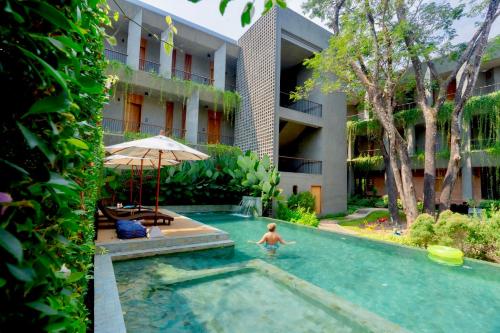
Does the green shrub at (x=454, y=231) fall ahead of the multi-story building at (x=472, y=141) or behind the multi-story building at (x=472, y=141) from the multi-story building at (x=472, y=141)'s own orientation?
ahead

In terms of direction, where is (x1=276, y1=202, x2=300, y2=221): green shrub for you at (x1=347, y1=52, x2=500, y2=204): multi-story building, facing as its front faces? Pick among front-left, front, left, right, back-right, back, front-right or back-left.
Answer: front

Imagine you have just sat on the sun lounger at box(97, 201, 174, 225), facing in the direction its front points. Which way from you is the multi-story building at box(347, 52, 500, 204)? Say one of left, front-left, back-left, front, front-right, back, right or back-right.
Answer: front

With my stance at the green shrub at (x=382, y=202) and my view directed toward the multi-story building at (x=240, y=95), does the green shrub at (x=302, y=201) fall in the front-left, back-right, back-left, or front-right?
front-left

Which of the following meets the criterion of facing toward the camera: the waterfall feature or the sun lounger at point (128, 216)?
the waterfall feature

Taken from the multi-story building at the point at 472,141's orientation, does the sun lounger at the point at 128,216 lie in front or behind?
in front

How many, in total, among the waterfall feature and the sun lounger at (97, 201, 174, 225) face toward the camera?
1

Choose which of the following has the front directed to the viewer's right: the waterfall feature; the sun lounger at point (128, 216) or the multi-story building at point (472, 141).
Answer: the sun lounger

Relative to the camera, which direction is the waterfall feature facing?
toward the camera

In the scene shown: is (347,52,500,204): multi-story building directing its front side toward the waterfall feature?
yes

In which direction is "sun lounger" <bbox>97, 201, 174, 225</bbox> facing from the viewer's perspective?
to the viewer's right

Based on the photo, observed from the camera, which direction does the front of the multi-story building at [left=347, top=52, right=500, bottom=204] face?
facing the viewer and to the left of the viewer

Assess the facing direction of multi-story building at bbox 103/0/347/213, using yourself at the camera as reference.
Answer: facing the viewer and to the right of the viewer

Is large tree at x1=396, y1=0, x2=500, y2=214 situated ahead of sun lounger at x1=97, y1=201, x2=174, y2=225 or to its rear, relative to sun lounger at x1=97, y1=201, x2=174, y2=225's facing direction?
ahead
